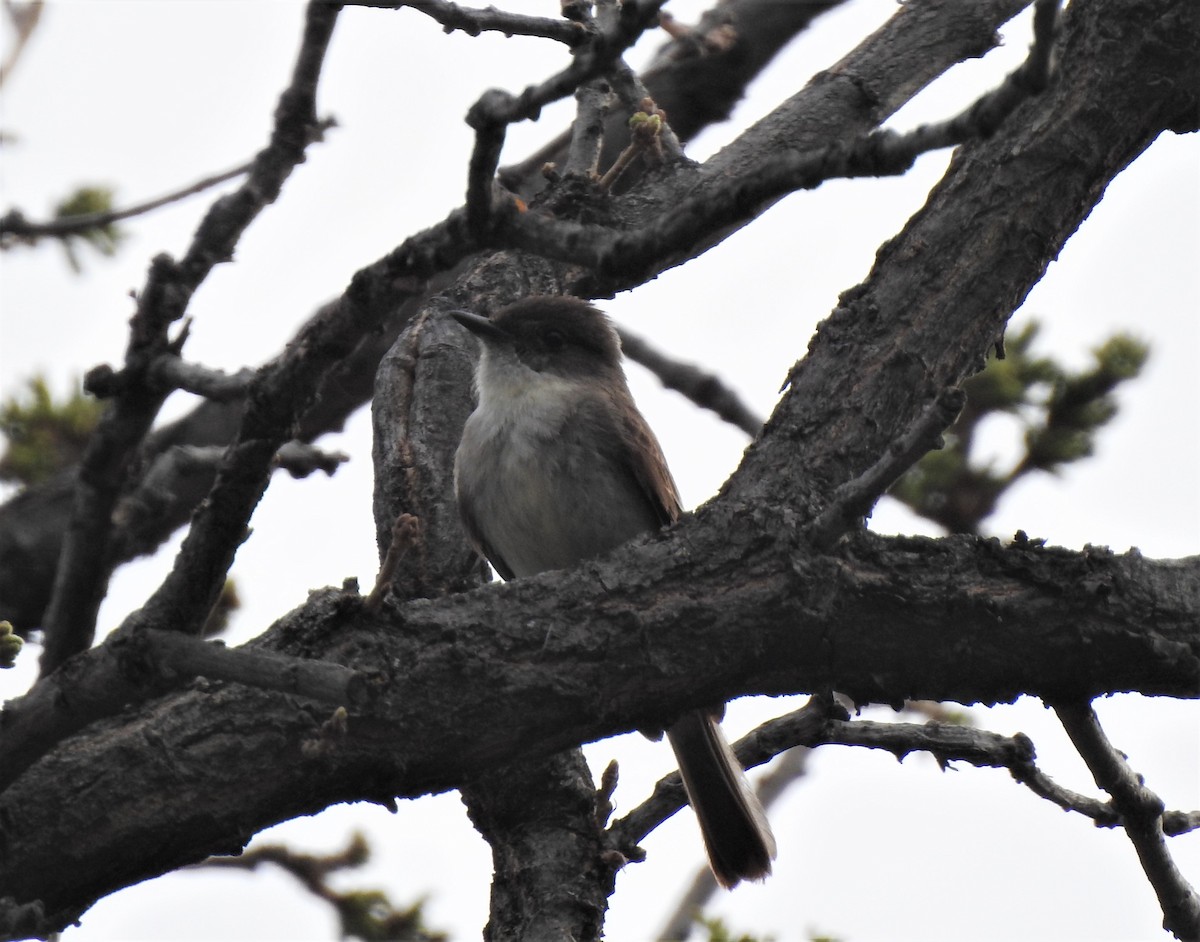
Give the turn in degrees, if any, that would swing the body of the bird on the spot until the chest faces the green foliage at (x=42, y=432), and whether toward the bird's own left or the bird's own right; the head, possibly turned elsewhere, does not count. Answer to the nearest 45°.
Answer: approximately 45° to the bird's own right

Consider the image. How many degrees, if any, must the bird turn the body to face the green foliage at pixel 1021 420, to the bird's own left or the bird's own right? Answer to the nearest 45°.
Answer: approximately 180°

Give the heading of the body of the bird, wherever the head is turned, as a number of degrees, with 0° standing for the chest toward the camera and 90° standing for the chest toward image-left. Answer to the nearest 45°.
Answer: approximately 45°

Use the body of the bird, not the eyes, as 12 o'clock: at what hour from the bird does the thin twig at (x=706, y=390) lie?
The thin twig is roughly at 6 o'clock from the bird.

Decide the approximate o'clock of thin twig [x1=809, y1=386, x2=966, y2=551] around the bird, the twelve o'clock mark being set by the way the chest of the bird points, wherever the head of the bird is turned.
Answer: The thin twig is roughly at 8 o'clock from the bird.

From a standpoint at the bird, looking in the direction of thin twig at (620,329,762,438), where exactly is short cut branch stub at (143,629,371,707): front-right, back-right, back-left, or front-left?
back-left
